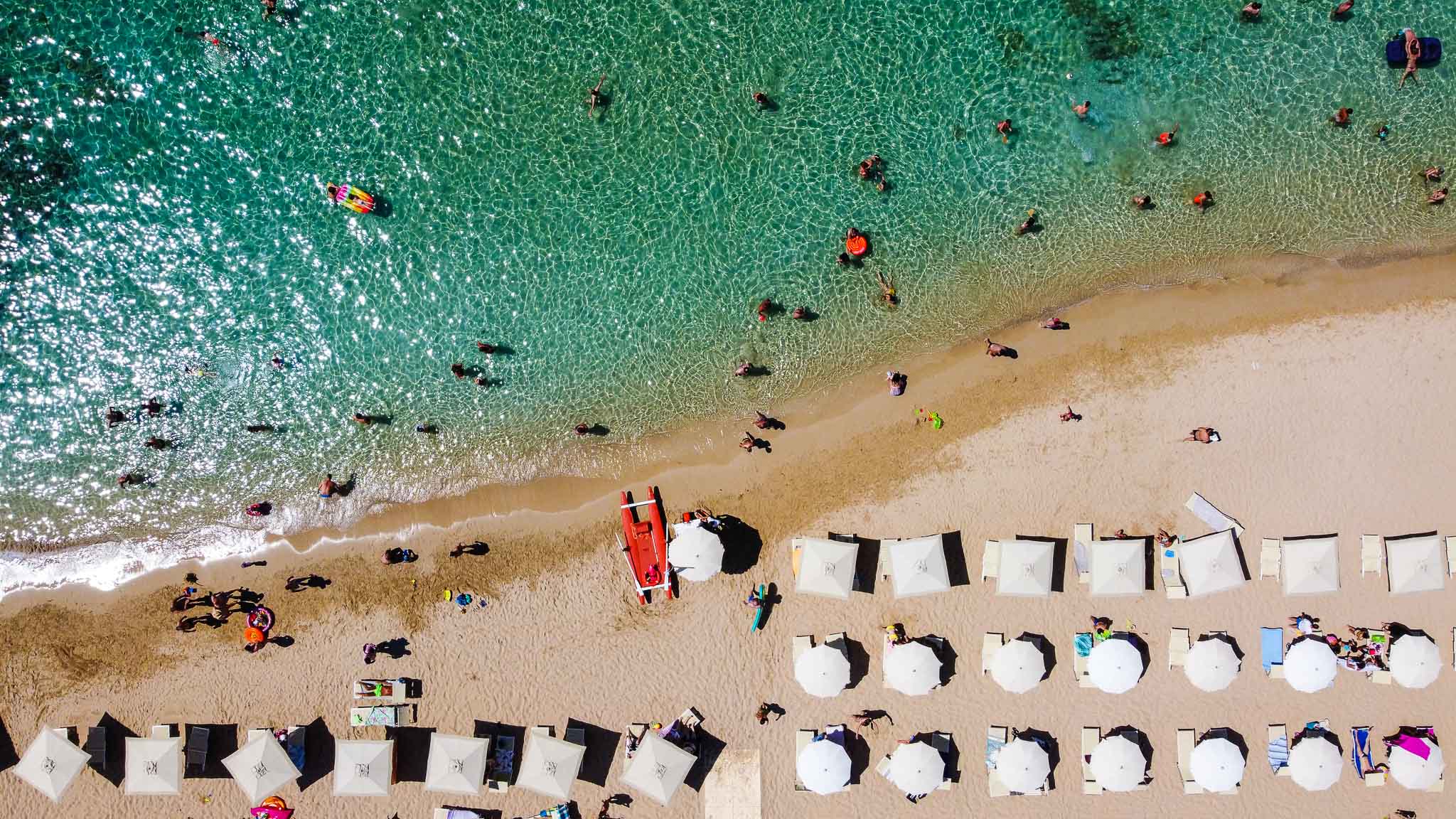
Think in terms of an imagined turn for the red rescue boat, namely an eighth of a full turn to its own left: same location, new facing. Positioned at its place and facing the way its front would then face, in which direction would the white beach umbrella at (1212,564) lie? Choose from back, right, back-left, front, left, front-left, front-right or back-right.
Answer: back-right

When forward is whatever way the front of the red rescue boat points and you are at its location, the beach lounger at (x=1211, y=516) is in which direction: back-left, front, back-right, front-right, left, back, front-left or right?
right

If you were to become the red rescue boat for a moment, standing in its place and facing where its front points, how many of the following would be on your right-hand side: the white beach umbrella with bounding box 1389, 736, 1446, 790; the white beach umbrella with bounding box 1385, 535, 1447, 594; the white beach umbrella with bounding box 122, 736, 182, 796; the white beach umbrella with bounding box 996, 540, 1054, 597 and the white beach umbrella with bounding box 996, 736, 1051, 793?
4

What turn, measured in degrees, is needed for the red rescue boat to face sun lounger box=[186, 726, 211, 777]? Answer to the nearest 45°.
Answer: approximately 90° to its left

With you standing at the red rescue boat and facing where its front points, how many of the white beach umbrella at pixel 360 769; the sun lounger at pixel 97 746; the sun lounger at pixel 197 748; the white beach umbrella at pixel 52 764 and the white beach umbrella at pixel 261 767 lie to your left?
5

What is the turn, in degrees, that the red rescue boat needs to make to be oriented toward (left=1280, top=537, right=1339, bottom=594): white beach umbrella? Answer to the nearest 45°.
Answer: approximately 90° to its right

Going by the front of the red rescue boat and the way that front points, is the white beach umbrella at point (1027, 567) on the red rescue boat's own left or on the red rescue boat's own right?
on the red rescue boat's own right

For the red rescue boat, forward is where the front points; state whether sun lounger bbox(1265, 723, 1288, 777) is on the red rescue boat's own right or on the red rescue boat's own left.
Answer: on the red rescue boat's own right

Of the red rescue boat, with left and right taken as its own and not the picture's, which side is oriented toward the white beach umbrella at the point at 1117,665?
right

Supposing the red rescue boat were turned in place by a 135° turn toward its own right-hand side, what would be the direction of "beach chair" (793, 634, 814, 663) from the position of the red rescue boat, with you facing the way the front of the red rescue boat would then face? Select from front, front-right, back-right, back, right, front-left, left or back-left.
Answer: front-left

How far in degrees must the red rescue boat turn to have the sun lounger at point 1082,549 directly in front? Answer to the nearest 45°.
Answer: approximately 90° to its right

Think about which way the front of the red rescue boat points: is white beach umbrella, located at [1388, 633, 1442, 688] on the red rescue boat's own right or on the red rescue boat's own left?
on the red rescue boat's own right

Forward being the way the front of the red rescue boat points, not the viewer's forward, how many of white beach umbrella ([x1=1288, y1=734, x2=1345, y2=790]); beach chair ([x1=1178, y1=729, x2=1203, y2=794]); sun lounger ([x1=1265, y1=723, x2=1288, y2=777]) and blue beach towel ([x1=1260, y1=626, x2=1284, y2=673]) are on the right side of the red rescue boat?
4

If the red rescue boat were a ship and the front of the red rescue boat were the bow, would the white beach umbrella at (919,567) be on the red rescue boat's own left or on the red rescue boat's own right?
on the red rescue boat's own right
